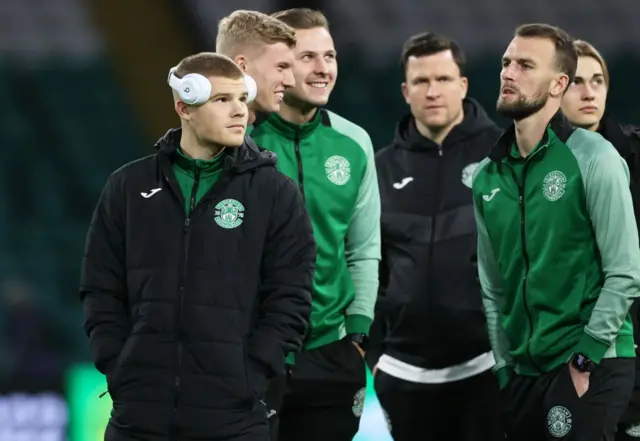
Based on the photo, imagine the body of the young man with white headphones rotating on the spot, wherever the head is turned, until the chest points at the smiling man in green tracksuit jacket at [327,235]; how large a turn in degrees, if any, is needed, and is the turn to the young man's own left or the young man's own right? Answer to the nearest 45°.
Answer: approximately 135° to the young man's own left

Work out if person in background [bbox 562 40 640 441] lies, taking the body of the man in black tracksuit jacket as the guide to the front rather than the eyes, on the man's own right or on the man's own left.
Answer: on the man's own left

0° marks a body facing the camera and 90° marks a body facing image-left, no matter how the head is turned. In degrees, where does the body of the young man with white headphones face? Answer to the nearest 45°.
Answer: approximately 0°

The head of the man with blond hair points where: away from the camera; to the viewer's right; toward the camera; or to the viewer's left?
to the viewer's right

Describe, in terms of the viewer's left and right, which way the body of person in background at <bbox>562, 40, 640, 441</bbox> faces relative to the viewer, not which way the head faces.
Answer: facing the viewer and to the left of the viewer

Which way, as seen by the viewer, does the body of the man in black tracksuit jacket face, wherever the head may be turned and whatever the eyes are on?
toward the camera

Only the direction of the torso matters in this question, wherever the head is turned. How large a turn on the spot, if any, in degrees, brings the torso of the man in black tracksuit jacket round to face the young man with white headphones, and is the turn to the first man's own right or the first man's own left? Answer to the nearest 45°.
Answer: approximately 45° to the first man's own right

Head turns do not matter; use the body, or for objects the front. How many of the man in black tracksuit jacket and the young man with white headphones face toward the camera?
2

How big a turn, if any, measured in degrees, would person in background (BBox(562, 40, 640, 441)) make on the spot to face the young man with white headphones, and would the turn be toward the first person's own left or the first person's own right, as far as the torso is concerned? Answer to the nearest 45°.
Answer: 0° — they already face them
